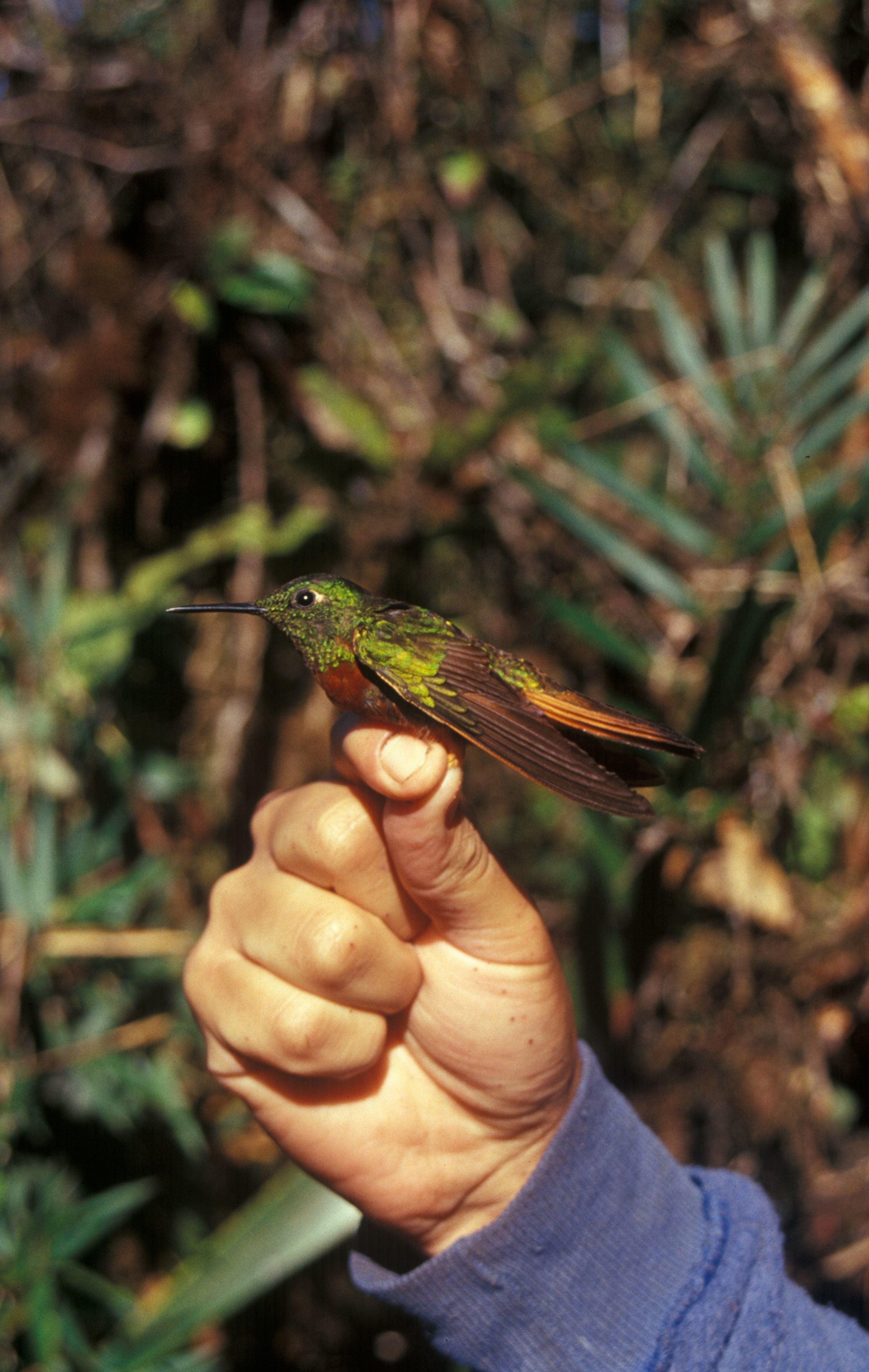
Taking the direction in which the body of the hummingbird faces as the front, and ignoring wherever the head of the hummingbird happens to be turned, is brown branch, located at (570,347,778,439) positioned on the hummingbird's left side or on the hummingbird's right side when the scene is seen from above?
on the hummingbird's right side

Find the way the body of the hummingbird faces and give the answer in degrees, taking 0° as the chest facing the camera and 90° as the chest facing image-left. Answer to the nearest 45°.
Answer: approximately 90°

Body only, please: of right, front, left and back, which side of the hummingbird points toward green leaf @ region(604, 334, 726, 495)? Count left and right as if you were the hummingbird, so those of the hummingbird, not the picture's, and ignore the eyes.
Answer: right

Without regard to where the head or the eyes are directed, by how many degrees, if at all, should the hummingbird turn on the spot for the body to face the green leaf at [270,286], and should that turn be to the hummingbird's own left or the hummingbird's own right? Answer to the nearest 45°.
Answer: approximately 90° to the hummingbird's own right

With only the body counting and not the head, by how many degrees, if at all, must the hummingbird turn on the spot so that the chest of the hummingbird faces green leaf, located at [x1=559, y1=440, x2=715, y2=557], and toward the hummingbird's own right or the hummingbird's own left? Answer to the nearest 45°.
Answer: approximately 90° to the hummingbird's own right
